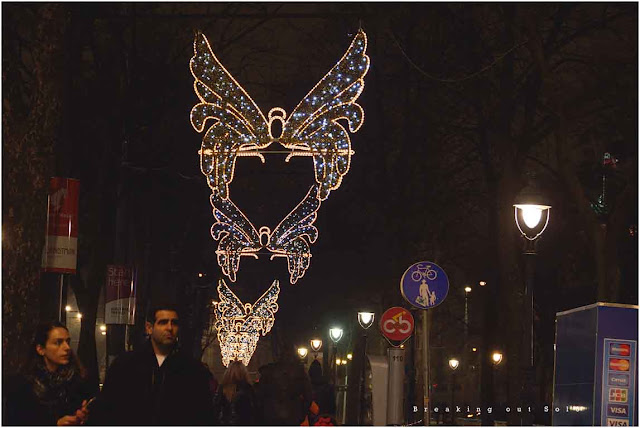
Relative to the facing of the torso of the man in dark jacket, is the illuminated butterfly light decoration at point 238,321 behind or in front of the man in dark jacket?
behind

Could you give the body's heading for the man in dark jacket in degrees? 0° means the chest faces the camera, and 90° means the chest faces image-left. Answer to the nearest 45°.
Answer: approximately 0°

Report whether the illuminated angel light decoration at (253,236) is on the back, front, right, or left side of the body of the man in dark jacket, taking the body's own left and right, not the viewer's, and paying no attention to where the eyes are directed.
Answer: back

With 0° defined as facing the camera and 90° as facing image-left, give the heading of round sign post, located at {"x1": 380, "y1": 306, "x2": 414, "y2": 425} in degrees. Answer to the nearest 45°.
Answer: approximately 0°
